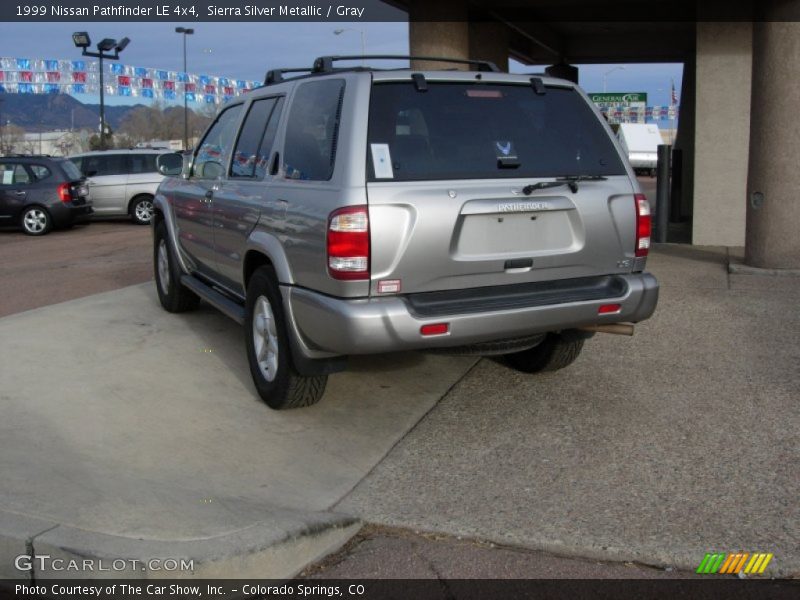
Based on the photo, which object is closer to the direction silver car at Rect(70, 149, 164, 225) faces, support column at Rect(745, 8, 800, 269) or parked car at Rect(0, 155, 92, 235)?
the parked car

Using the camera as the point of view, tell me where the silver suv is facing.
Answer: facing away from the viewer and to the left of the viewer

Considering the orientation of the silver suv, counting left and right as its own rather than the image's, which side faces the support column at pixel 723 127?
right

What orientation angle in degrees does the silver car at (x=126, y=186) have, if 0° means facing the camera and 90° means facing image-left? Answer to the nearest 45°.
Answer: approximately 90°

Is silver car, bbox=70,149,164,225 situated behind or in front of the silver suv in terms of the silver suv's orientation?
in front

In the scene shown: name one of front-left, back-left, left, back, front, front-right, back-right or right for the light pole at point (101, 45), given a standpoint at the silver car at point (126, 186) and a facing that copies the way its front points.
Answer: right

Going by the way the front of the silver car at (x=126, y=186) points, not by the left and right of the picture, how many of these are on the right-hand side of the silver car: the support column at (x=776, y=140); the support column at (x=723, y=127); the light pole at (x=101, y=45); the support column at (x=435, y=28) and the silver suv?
1

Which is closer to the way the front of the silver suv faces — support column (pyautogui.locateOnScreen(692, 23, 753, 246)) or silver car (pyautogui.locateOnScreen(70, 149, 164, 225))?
the silver car

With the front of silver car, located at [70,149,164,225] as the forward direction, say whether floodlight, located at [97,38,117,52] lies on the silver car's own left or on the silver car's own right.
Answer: on the silver car's own right

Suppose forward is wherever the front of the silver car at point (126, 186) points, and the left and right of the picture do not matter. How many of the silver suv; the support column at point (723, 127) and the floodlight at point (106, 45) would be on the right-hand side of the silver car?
1

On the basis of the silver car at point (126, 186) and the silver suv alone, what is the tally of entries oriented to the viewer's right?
0
